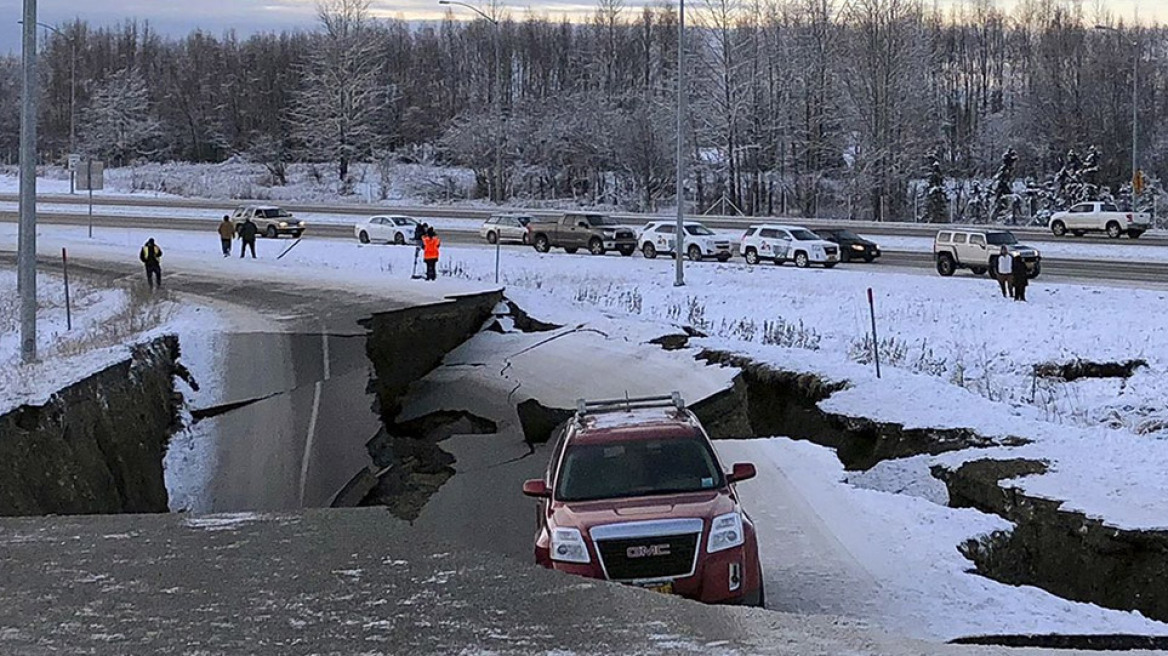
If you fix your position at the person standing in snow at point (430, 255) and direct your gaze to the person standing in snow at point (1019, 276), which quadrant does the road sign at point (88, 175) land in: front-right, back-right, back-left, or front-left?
back-left

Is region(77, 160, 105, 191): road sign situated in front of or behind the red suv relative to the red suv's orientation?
behind

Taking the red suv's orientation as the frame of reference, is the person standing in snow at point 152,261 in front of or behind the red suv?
behind

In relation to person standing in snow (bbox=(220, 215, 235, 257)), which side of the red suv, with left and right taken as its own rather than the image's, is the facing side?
back

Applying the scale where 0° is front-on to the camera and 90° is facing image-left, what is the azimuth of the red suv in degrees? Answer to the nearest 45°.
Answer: approximately 0°

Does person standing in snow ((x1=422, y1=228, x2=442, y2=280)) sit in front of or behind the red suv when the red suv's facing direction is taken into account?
behind

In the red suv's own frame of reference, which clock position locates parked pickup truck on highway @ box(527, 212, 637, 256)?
The parked pickup truck on highway is roughly at 6 o'clock from the red suv.

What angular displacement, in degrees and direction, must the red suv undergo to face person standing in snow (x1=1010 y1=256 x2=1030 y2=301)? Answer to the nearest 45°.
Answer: approximately 180°

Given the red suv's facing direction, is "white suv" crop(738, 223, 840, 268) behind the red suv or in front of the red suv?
behind

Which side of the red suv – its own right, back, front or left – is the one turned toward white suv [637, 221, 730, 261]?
back
